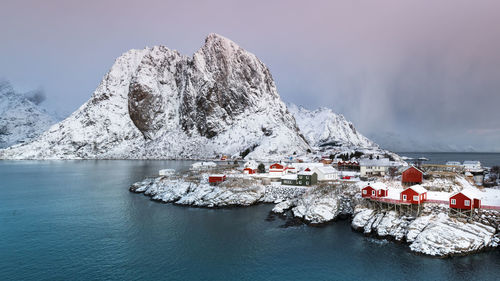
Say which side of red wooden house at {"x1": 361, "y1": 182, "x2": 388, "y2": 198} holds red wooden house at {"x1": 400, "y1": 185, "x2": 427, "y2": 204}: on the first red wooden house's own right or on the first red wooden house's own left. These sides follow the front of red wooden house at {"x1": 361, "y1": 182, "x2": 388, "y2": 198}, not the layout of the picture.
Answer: on the first red wooden house's own left

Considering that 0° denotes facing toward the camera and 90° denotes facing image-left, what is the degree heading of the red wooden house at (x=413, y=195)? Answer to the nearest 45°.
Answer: approximately 45°

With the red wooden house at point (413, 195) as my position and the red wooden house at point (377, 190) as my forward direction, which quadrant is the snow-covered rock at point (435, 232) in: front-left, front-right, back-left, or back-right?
back-left

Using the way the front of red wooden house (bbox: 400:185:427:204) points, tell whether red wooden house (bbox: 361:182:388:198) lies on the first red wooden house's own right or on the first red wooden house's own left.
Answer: on the first red wooden house's own right

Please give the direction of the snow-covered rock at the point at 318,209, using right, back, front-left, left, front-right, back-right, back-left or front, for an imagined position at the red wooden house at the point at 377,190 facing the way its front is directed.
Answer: front-right

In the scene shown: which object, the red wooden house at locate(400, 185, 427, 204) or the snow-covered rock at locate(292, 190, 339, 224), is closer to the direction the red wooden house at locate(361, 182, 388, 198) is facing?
the snow-covered rock

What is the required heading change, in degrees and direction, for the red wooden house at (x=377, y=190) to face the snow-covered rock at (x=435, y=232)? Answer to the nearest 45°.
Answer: approximately 90° to its left

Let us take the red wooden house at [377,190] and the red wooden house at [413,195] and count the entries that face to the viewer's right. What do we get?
0

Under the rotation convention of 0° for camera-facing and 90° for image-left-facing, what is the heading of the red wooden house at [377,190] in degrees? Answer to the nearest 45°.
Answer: approximately 45°
